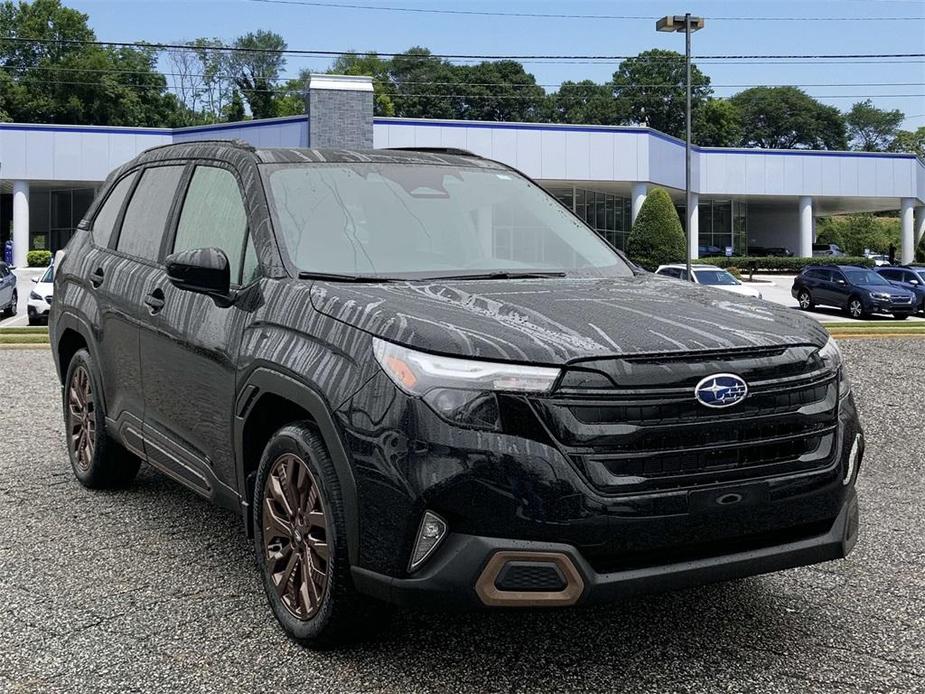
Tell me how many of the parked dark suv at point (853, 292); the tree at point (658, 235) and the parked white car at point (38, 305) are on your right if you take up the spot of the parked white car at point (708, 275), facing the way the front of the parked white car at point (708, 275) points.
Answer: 1

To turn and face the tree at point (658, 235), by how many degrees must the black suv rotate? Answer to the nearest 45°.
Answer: approximately 135° to its left

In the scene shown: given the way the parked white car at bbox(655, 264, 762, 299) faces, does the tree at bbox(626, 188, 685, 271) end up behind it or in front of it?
behind

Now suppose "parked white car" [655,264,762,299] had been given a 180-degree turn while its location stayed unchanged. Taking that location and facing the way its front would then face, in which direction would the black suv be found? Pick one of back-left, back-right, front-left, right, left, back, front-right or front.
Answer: back-left

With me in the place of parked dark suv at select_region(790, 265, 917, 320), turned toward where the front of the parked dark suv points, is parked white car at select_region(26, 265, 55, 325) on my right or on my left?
on my right

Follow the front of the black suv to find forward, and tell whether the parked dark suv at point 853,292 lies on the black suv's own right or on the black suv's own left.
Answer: on the black suv's own left

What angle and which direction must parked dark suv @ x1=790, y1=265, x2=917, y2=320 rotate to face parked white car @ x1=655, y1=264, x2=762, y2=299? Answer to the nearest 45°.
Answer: approximately 90° to its right

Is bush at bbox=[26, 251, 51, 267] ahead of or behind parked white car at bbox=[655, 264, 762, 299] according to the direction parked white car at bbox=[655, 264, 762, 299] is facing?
behind

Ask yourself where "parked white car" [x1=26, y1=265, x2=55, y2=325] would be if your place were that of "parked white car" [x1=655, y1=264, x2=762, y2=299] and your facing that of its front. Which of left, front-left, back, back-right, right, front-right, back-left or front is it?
right

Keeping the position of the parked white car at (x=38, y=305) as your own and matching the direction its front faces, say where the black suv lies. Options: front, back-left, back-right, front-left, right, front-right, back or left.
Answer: front-left
